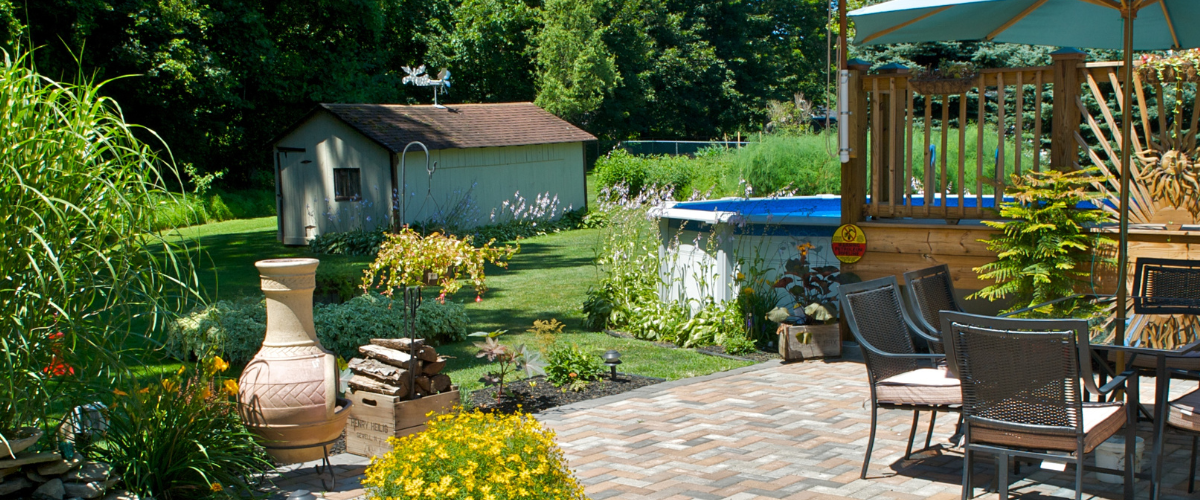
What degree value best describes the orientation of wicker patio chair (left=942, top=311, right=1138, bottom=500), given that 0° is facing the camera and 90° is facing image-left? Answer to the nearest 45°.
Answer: approximately 225°

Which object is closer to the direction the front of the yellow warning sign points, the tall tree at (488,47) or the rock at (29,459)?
the rock

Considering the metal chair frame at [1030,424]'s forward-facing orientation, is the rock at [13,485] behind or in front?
behind

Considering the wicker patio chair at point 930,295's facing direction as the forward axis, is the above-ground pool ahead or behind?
behind

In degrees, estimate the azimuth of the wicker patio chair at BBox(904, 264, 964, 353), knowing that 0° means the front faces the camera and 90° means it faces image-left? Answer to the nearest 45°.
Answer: approximately 315°

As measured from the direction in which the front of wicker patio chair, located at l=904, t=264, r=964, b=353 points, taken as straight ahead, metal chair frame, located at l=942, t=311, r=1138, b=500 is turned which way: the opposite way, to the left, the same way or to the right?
to the left

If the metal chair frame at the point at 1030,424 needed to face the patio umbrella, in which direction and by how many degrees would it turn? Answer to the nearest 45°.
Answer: approximately 45° to its left

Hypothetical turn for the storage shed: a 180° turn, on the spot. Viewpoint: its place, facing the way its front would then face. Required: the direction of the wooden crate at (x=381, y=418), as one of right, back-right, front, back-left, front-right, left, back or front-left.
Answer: back-right

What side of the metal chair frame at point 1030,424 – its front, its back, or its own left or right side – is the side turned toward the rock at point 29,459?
left

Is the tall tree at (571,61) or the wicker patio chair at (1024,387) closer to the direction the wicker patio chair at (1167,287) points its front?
the wicker patio chair

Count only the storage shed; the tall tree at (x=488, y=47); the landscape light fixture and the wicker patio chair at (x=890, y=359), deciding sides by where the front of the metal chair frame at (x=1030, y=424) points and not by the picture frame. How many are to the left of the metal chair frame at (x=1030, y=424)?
4
